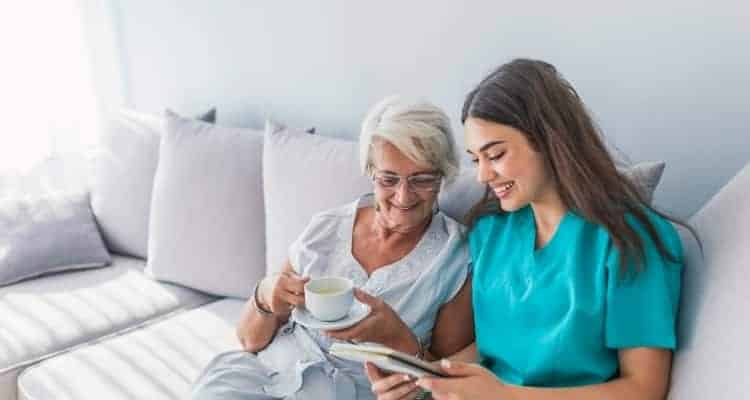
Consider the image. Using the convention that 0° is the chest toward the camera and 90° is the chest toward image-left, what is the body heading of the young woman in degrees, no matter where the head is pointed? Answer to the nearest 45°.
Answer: approximately 45°

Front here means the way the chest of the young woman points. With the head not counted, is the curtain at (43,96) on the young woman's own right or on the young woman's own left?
on the young woman's own right

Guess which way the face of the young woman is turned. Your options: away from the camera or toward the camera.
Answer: toward the camera

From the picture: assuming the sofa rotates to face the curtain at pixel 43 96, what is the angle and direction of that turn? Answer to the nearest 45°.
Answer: approximately 90° to its right

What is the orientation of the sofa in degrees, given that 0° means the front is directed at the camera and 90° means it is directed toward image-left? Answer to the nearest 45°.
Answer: approximately 45°

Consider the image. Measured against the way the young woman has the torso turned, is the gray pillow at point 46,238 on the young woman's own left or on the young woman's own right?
on the young woman's own right

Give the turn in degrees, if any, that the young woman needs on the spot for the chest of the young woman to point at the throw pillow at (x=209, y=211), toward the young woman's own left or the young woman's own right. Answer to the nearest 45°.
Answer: approximately 90° to the young woman's own right

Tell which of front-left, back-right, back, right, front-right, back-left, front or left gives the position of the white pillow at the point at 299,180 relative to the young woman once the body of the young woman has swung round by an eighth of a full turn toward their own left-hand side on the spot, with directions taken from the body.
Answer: back-right
